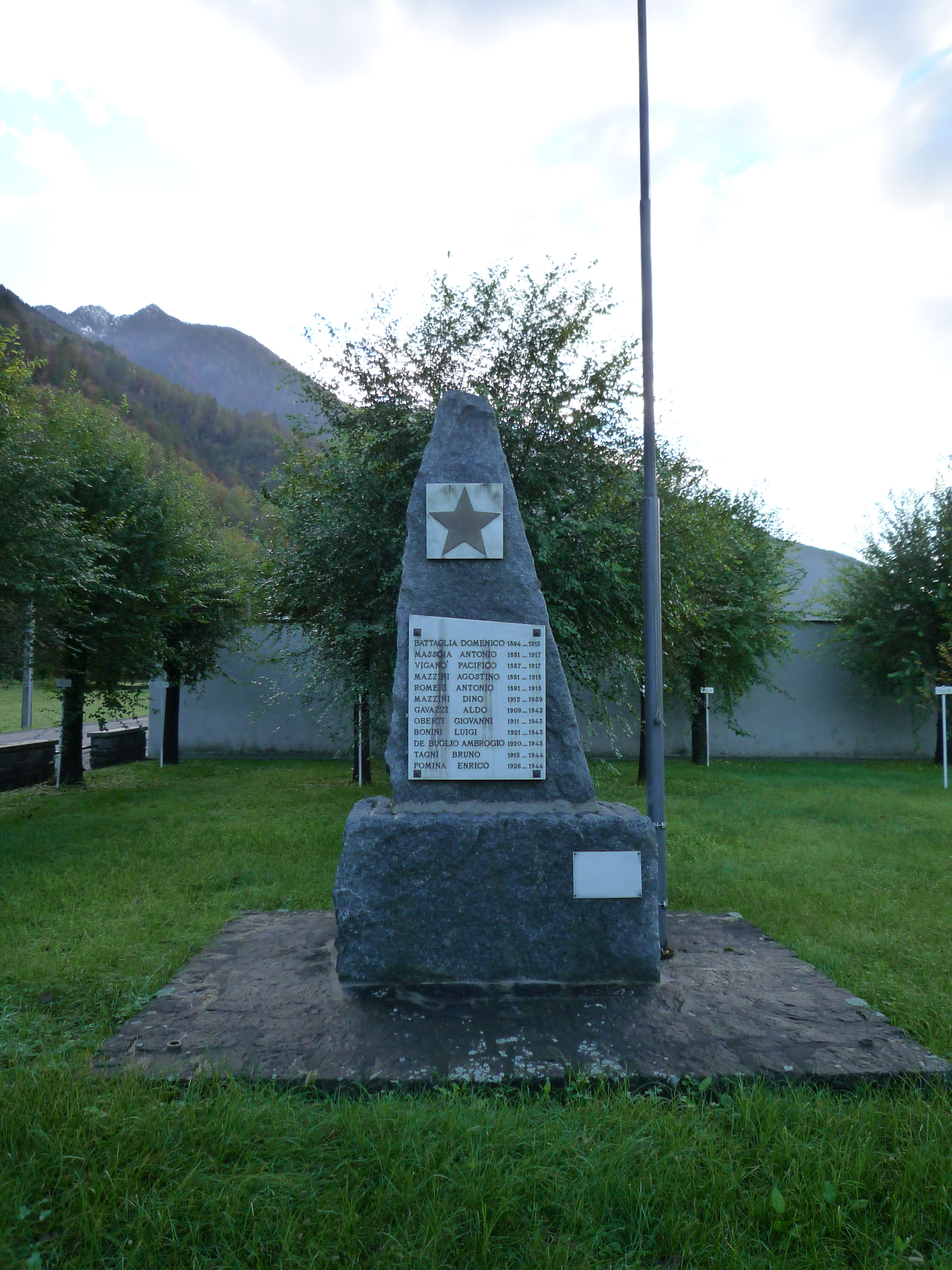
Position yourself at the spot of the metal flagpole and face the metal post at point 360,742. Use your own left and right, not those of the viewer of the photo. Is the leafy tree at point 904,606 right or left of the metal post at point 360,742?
right

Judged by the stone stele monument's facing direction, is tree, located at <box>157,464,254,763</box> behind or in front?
behind

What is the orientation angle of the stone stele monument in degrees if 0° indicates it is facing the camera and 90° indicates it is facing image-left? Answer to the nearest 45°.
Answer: approximately 0°

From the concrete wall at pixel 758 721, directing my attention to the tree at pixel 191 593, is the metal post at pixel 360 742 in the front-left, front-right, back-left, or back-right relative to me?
front-left

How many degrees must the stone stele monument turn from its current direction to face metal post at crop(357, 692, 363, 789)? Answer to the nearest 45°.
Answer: approximately 180°

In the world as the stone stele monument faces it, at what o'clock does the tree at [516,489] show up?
The tree is roughly at 6 o'clock from the stone stele monument.

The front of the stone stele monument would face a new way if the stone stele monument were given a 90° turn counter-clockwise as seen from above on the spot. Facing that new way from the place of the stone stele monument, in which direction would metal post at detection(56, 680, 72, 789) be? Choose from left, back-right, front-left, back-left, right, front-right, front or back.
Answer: back-left

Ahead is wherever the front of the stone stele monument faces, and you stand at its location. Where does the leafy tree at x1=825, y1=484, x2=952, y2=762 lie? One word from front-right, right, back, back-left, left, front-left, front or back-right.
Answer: back-left

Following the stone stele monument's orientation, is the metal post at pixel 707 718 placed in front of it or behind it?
behind

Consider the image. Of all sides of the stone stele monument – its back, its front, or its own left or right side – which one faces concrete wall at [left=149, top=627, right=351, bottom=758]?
back
